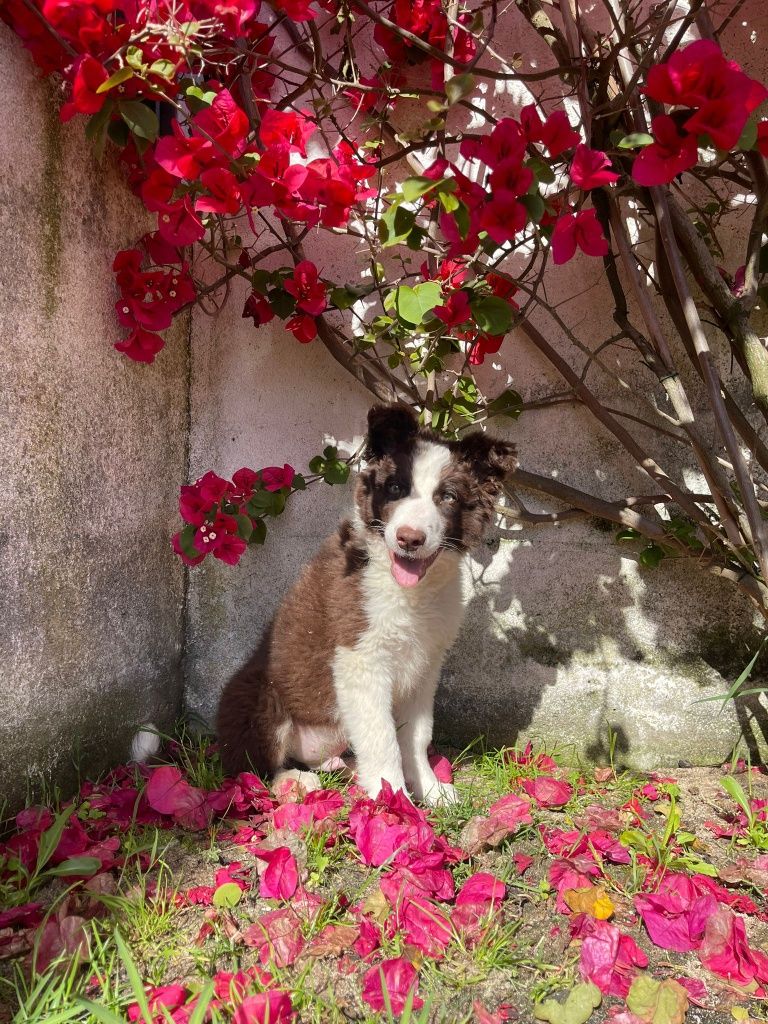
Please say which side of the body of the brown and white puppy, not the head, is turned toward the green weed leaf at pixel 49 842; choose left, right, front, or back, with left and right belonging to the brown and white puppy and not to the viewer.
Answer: right

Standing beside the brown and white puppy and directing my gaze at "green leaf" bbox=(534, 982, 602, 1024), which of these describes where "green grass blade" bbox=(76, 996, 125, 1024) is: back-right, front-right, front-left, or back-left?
front-right

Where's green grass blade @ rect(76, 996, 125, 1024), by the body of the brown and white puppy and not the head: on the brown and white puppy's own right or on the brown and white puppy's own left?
on the brown and white puppy's own right

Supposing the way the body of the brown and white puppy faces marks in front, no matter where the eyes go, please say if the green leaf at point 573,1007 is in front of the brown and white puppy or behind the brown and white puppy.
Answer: in front

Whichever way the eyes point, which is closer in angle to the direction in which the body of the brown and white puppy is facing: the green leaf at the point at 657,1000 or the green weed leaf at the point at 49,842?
the green leaf at the point at 657,1000

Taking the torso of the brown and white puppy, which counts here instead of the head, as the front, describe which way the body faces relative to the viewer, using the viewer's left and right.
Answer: facing the viewer and to the right of the viewer

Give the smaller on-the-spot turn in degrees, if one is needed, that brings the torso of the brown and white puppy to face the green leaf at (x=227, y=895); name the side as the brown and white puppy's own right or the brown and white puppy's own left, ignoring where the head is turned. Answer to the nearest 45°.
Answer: approximately 90° to the brown and white puppy's own right

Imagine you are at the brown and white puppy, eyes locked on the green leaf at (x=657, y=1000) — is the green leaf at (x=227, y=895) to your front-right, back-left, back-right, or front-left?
front-right

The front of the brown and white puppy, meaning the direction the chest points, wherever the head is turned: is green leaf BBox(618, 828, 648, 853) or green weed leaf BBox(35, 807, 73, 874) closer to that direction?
the green leaf BBox(618, 828, 648, 853)

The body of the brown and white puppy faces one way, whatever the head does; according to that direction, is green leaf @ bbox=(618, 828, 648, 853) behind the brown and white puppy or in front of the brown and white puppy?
in front

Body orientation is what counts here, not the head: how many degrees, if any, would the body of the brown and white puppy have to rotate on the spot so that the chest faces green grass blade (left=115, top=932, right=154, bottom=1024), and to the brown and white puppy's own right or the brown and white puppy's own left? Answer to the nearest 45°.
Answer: approximately 45° to the brown and white puppy's own right

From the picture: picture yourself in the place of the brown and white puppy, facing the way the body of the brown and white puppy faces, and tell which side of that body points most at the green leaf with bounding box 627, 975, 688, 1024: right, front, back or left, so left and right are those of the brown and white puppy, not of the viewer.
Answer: front
